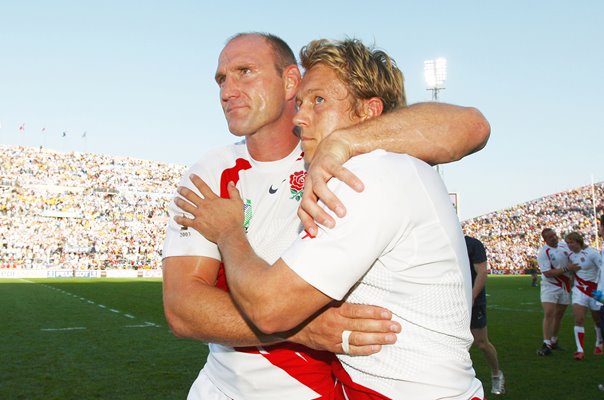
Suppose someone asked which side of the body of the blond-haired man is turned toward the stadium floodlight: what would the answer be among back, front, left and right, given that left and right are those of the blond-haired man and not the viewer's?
right

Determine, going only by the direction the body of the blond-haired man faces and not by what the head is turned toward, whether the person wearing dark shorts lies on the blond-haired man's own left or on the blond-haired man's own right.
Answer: on the blond-haired man's own right

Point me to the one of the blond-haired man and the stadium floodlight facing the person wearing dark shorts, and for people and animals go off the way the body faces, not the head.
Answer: the stadium floodlight

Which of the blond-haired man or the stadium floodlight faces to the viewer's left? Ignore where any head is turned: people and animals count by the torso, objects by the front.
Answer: the blond-haired man

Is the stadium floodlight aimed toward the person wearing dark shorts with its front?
yes

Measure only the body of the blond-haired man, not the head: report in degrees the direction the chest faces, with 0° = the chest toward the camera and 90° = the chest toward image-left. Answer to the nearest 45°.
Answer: approximately 90°

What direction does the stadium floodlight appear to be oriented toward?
toward the camera

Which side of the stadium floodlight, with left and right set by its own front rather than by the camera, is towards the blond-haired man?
front

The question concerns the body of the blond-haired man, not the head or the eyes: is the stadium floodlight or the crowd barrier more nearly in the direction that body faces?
the crowd barrier

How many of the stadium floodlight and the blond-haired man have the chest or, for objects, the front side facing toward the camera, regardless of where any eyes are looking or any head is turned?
1

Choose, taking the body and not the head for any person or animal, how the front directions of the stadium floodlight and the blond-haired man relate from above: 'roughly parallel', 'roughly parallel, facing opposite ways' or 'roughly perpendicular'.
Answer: roughly perpendicular

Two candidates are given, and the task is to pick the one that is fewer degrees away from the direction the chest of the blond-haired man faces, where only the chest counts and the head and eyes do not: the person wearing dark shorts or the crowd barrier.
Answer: the crowd barrier

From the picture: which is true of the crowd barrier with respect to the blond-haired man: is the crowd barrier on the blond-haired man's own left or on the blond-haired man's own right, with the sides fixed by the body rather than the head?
on the blond-haired man's own right
